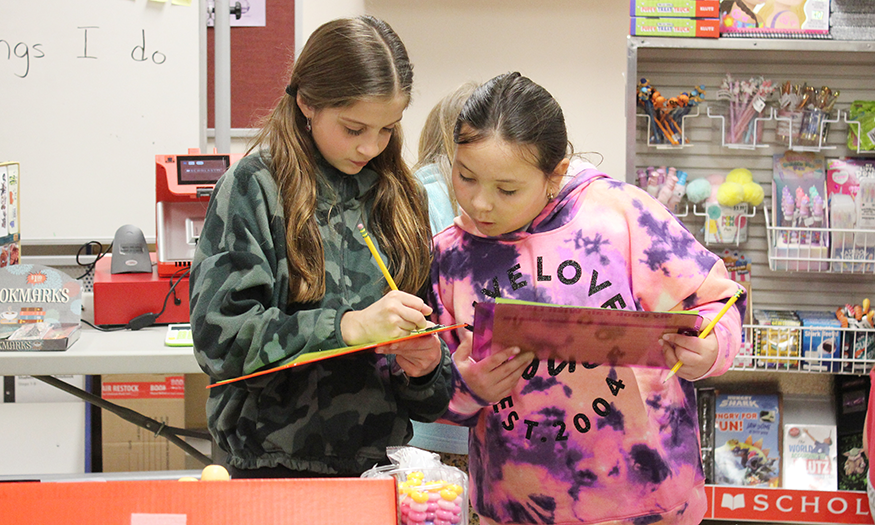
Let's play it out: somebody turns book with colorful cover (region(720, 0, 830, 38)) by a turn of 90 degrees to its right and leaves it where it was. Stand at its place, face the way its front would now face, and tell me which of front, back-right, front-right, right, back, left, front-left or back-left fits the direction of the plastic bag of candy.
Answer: left

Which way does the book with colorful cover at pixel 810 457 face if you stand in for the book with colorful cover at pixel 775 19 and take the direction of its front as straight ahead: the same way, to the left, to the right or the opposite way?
the same way

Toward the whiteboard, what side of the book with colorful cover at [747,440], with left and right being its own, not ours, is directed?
right

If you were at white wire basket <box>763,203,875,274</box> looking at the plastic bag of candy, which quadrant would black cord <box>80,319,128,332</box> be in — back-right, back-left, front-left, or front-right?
front-right

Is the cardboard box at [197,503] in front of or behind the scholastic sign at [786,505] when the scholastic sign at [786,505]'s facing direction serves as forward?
in front

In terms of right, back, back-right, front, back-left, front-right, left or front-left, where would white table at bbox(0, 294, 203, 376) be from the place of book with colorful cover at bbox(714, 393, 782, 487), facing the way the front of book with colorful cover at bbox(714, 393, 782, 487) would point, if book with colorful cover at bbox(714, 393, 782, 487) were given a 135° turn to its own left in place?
back

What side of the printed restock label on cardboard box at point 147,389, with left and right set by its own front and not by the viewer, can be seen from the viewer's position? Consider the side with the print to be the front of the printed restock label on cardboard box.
front

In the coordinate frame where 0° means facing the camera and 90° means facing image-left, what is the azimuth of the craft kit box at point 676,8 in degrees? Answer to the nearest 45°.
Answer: approximately 0°

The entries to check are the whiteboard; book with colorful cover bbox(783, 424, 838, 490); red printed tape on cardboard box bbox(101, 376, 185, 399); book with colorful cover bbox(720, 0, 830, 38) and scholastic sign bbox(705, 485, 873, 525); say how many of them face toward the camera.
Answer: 5

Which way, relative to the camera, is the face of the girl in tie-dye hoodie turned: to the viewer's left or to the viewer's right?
to the viewer's left

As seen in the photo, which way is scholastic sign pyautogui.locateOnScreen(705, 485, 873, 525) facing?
toward the camera

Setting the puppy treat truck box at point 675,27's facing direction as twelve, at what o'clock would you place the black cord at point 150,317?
The black cord is roughly at 2 o'clock from the puppy treat truck box.
